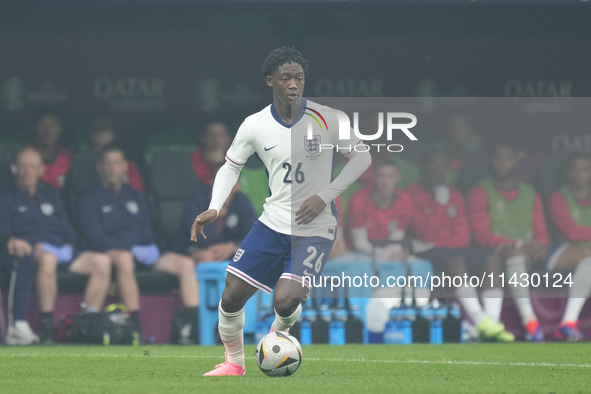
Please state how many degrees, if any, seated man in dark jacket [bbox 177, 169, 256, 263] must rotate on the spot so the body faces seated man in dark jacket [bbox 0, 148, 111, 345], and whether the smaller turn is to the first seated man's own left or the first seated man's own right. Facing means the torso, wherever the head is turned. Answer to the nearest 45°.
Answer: approximately 90° to the first seated man's own right

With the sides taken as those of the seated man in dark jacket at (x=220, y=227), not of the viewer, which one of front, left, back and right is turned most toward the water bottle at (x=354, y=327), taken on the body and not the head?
left

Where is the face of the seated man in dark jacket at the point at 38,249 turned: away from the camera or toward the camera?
toward the camera

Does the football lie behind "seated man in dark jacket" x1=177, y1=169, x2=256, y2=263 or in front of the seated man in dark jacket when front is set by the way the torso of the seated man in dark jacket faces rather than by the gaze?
in front

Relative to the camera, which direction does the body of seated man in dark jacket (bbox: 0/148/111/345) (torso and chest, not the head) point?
toward the camera

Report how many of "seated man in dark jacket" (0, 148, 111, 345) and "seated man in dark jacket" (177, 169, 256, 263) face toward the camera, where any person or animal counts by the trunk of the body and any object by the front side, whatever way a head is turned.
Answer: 2

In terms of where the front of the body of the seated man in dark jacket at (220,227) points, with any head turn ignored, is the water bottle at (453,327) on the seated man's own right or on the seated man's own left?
on the seated man's own left

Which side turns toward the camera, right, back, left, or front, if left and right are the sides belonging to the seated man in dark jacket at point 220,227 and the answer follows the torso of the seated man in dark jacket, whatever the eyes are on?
front

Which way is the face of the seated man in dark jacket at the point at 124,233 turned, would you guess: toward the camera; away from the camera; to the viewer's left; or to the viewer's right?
toward the camera

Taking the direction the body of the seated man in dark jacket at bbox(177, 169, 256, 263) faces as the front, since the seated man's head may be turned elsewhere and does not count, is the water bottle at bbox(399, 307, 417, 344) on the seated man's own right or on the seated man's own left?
on the seated man's own left

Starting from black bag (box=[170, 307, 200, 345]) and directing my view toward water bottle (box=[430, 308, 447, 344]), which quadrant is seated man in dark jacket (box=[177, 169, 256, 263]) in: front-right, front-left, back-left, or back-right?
front-left

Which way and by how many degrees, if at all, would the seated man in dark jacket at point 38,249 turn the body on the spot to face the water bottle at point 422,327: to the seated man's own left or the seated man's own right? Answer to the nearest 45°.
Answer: approximately 90° to the seated man's own left

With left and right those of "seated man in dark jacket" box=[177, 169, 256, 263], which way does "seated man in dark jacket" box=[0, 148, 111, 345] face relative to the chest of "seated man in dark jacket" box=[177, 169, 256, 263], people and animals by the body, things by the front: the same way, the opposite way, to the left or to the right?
the same way
